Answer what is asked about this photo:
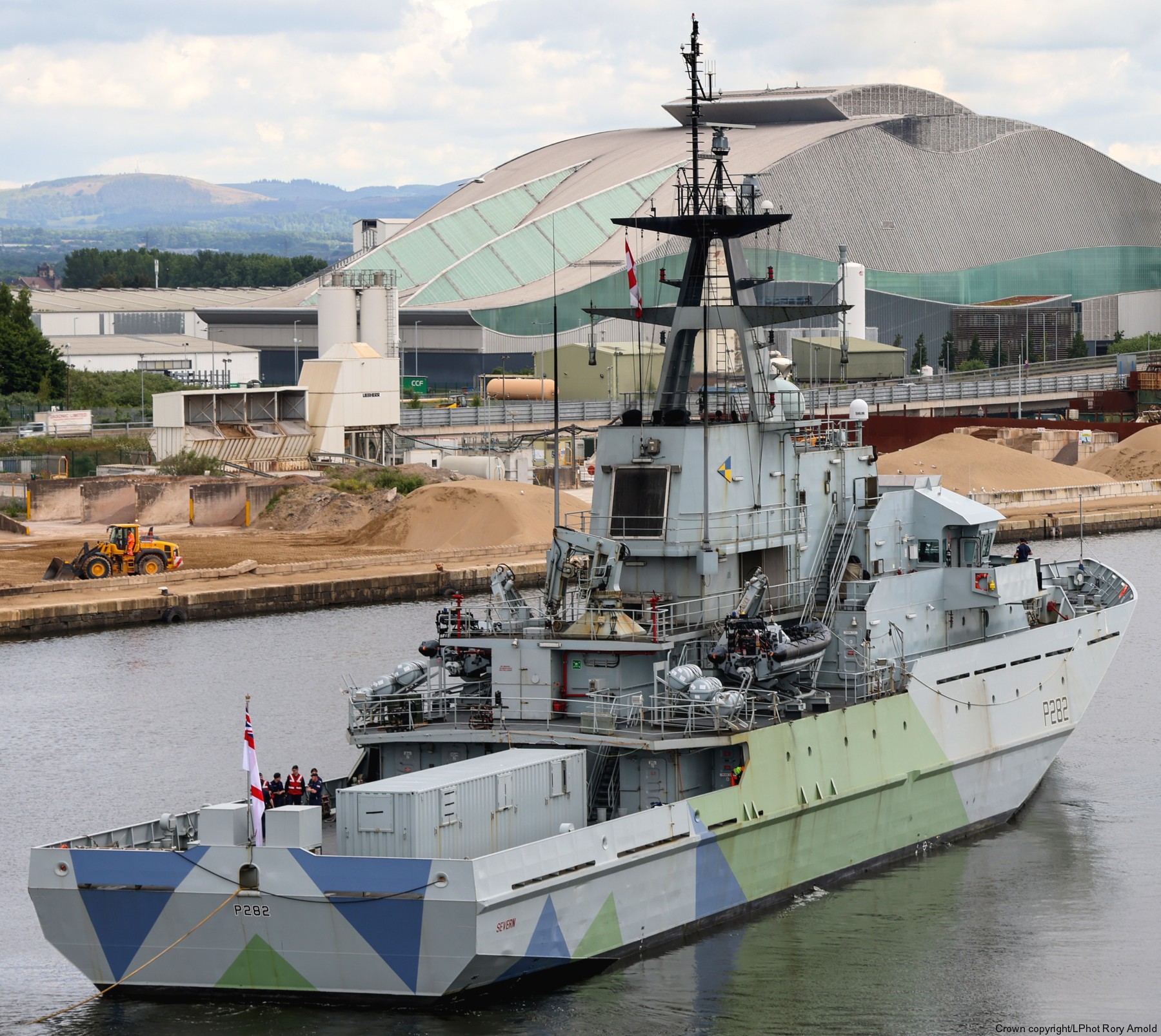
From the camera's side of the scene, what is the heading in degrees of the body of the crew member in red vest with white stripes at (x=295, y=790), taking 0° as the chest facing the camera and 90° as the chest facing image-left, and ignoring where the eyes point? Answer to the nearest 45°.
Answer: approximately 0°

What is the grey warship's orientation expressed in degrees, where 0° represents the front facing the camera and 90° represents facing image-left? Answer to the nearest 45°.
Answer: approximately 225°

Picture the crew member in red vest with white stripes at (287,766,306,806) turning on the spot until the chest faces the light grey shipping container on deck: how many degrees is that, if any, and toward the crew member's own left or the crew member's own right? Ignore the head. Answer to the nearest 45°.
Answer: approximately 45° to the crew member's own left
